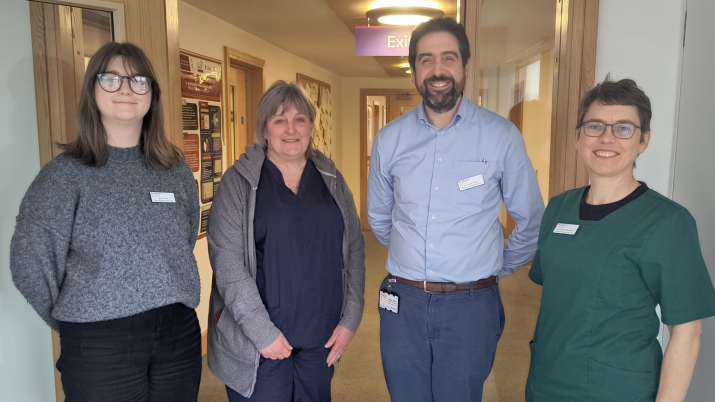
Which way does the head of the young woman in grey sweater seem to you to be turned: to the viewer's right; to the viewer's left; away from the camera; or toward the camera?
toward the camera

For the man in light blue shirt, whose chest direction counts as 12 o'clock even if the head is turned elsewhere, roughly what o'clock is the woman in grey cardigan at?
The woman in grey cardigan is roughly at 3 o'clock from the man in light blue shirt.

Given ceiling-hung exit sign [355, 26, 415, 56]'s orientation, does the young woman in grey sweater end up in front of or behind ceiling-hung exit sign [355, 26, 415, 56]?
in front

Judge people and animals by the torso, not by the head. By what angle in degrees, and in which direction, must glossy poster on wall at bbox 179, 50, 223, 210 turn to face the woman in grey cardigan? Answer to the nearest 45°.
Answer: approximately 45° to its right

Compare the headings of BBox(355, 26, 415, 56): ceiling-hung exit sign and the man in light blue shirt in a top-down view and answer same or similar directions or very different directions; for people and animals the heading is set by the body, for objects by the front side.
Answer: same or similar directions

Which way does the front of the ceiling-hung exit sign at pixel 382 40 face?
toward the camera

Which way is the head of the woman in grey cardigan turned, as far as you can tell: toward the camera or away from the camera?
toward the camera

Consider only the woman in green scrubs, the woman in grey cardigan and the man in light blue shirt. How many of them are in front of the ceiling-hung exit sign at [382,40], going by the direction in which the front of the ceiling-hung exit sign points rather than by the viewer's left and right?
3

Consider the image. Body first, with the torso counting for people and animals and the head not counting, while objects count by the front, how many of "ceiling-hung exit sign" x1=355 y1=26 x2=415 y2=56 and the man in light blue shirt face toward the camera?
2

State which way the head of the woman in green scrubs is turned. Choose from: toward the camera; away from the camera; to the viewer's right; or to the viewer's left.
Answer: toward the camera

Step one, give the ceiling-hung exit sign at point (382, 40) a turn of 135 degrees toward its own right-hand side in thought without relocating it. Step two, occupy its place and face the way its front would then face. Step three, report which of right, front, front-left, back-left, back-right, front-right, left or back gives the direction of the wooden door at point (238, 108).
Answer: front

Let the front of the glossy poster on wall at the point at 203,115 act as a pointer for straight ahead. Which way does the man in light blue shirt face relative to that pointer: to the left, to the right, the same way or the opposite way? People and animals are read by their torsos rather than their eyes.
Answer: to the right

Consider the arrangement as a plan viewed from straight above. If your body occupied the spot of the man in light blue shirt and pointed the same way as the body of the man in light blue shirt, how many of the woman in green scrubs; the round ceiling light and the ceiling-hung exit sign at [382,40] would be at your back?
2

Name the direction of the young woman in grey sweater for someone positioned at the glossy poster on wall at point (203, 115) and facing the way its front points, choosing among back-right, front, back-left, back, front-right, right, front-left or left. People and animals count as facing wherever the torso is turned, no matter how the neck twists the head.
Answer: front-right

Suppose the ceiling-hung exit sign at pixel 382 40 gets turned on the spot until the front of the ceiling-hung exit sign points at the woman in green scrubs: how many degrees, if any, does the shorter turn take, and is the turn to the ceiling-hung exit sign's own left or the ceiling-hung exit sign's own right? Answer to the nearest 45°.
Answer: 0° — it already faces them

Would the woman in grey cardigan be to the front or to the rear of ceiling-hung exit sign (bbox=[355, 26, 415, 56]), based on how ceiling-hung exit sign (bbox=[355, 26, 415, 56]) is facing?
to the front

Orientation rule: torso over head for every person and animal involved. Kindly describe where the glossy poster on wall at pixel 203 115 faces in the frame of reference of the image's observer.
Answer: facing the viewer and to the right of the viewer
